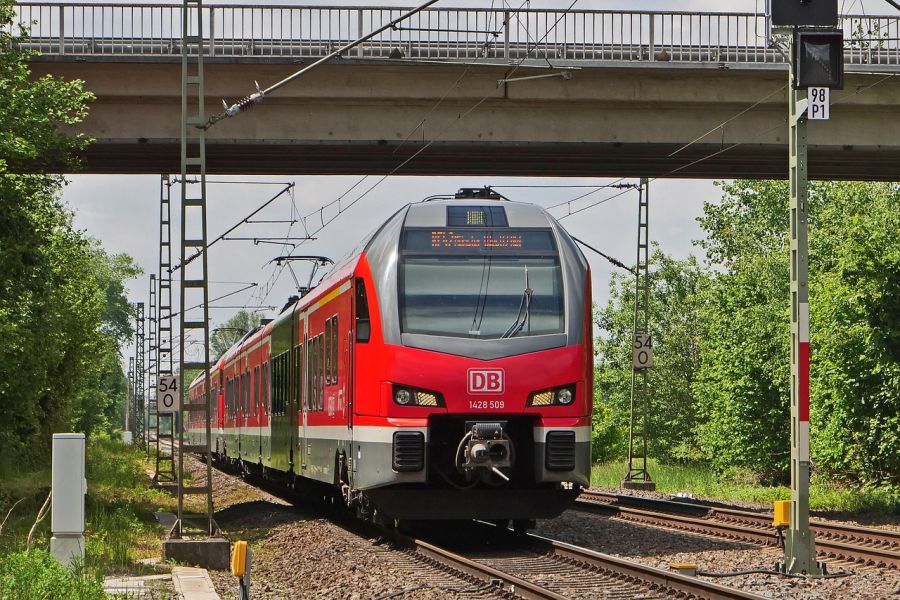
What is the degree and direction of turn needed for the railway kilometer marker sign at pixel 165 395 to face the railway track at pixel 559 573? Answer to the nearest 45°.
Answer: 0° — it already faces it

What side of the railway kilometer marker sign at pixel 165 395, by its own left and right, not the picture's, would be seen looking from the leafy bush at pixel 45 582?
front

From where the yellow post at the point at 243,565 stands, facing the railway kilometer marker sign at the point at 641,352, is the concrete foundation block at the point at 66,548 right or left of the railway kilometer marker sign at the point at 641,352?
left

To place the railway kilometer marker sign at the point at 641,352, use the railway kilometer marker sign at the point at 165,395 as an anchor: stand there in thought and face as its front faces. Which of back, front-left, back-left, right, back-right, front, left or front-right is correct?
left

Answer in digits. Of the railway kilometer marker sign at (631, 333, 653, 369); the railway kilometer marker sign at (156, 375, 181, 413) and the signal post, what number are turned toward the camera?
3

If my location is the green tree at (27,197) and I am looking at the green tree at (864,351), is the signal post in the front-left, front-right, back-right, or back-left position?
front-right

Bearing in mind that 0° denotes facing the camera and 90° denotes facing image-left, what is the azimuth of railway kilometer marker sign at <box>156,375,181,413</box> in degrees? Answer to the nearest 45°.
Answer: approximately 0°

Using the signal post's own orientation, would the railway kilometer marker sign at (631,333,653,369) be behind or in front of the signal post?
behind

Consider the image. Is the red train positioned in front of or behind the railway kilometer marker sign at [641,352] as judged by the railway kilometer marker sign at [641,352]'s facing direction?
in front

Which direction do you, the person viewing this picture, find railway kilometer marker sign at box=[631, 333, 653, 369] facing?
facing the viewer

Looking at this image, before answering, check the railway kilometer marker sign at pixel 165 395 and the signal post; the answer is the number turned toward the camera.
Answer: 2

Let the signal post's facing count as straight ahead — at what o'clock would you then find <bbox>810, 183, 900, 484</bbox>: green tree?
The green tree is roughly at 6 o'clock from the signal post.

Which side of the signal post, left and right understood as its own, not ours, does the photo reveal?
front

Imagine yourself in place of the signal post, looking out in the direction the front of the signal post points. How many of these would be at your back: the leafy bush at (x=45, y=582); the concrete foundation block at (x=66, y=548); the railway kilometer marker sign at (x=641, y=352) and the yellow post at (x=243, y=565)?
1

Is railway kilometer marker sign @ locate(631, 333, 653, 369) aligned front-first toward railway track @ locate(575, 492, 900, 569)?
yes
